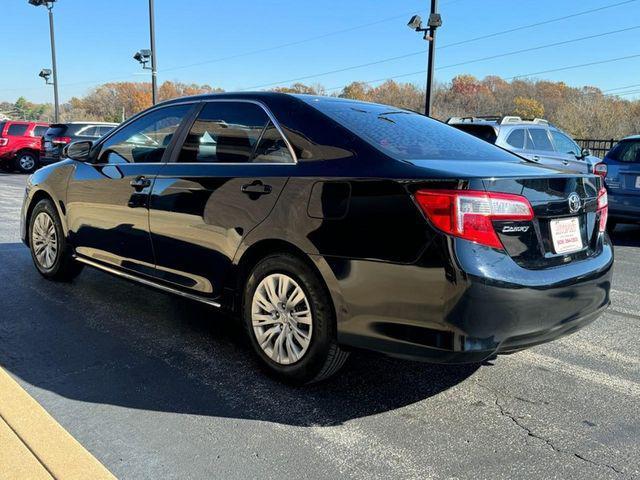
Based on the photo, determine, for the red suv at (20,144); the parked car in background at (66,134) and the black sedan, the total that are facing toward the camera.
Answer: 0

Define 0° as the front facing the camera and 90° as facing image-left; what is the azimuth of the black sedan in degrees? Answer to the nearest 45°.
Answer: approximately 135°

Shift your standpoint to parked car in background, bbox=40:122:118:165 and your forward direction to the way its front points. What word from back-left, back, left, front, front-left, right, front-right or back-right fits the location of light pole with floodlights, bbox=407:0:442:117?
right

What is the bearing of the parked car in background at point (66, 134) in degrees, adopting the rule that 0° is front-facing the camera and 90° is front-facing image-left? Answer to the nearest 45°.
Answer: approximately 225°

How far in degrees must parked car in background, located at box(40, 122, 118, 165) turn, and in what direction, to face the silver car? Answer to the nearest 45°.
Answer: approximately 90° to its right
